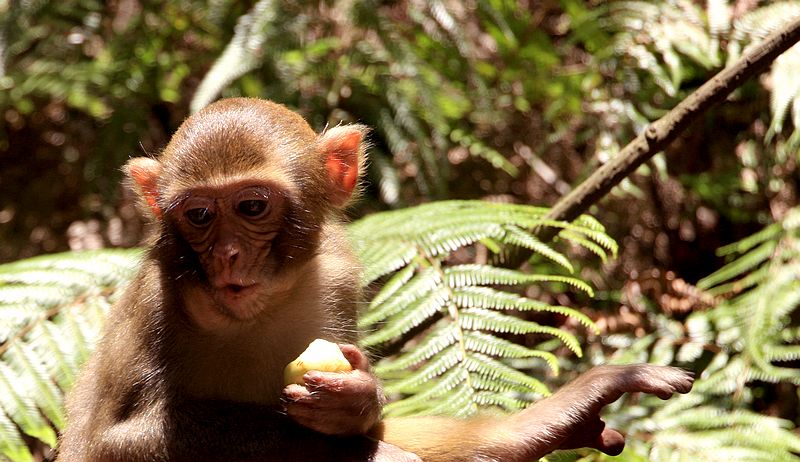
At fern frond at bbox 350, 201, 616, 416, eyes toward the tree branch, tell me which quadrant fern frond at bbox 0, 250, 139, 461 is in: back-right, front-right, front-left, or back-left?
back-left

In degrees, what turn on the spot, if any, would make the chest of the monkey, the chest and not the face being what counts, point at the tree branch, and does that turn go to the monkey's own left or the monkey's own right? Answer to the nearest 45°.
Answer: approximately 90° to the monkey's own left

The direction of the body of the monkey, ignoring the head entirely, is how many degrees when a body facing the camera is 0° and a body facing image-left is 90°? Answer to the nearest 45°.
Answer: approximately 315°

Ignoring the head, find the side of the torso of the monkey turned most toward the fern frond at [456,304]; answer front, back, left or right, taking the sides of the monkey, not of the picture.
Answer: left
